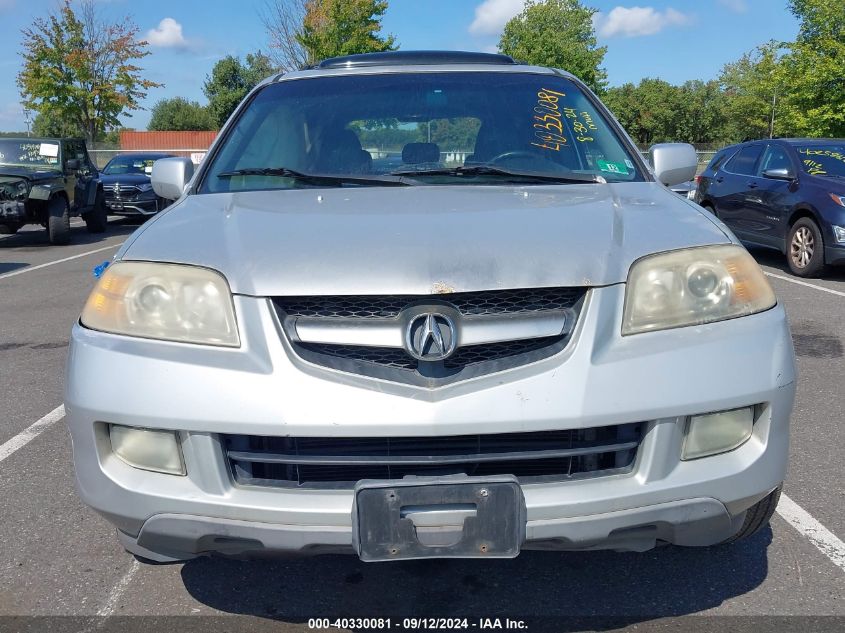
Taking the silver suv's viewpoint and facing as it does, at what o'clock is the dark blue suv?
The dark blue suv is roughly at 7 o'clock from the silver suv.

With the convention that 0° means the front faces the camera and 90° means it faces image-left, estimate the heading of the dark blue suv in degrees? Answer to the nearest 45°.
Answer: approximately 315°

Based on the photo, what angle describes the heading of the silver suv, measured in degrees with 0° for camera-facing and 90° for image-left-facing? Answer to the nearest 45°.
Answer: approximately 0°

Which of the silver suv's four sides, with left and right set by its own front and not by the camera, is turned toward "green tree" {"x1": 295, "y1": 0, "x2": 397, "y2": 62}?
back

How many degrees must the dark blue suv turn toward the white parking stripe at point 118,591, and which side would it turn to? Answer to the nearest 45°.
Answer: approximately 45° to its right

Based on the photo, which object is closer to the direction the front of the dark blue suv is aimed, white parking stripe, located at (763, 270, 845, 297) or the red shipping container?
the white parking stripe

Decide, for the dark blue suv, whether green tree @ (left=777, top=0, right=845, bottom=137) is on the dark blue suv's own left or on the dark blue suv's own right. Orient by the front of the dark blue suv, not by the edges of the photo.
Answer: on the dark blue suv's own left
